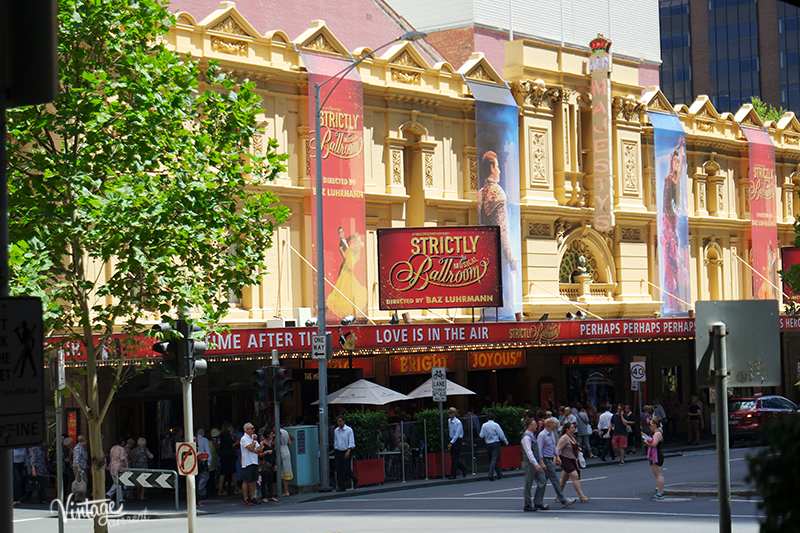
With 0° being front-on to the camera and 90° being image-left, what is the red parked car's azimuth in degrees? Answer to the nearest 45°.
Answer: approximately 225°

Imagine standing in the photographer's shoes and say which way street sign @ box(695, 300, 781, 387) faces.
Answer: facing away from the viewer

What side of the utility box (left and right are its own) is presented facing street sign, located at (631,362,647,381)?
left

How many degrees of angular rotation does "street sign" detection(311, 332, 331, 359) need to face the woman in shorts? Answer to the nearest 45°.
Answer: approximately 45° to its left

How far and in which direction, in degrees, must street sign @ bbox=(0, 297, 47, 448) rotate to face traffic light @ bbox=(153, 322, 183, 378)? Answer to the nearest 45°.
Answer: approximately 180°
